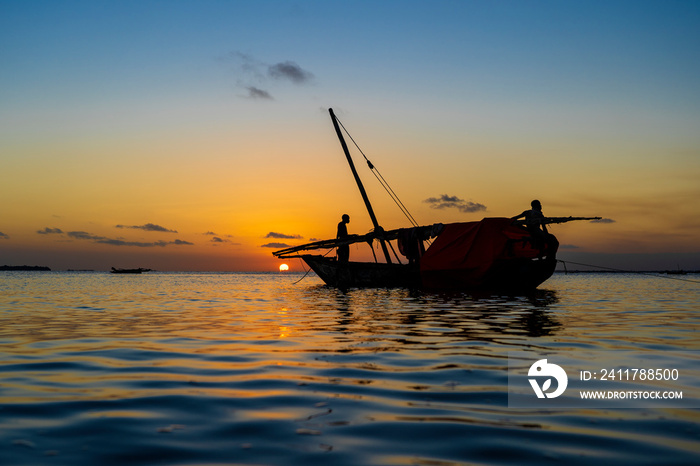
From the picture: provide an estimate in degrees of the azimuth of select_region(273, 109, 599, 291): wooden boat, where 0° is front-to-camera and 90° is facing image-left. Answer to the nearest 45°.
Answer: approximately 90°
